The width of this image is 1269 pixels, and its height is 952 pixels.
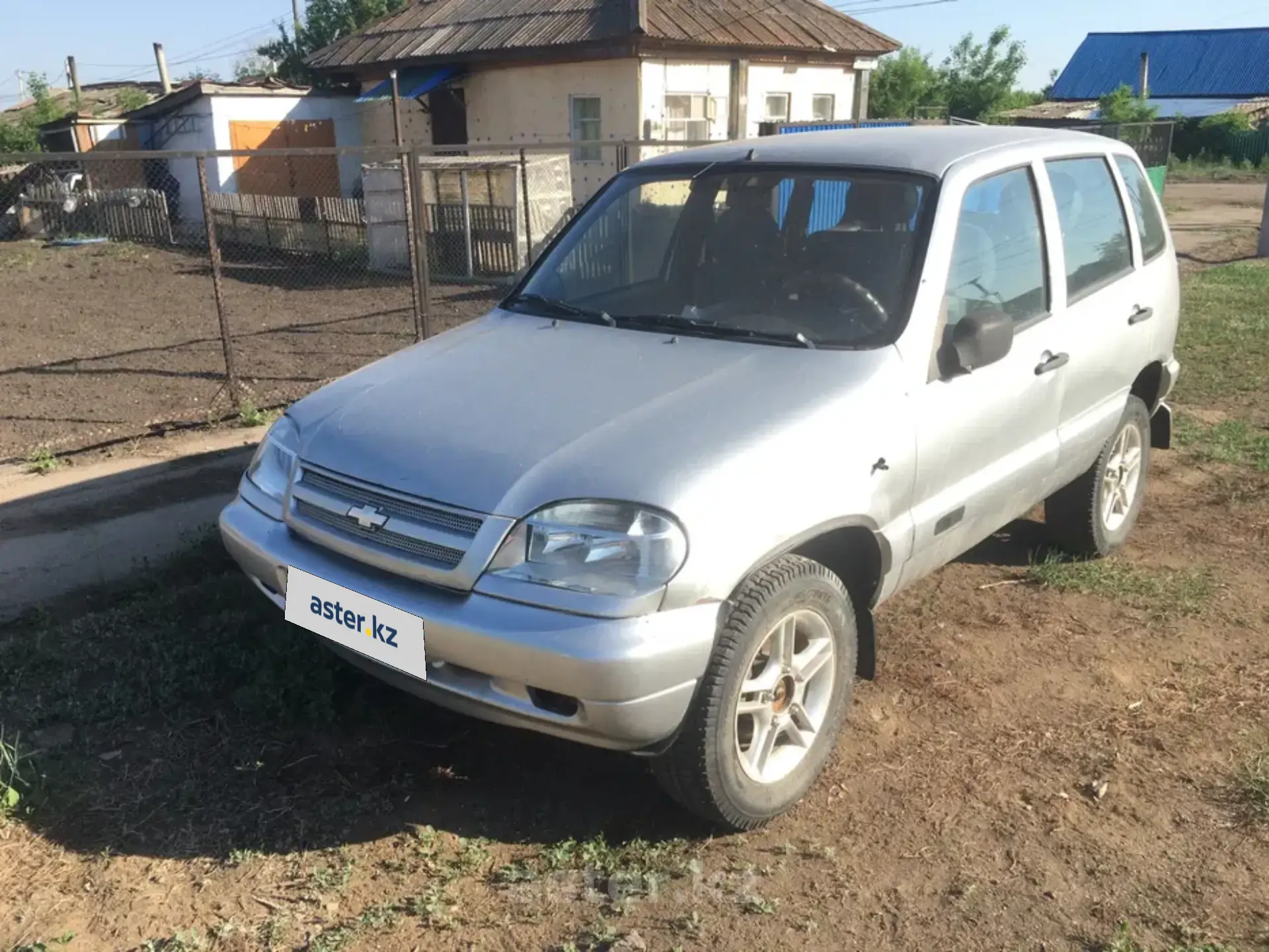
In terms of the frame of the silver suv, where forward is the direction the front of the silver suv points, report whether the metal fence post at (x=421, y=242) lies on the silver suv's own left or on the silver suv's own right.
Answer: on the silver suv's own right

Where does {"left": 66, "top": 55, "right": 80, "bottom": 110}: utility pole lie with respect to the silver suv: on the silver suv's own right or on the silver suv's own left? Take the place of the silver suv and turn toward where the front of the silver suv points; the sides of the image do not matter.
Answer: on the silver suv's own right

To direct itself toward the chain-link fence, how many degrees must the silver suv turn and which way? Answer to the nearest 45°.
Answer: approximately 90° to its right

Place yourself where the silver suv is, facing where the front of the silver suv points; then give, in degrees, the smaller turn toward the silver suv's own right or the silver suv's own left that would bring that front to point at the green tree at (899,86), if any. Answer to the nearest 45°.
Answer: approximately 135° to the silver suv's own right

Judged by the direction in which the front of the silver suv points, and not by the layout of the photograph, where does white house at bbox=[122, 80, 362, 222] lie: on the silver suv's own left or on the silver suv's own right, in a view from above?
on the silver suv's own right

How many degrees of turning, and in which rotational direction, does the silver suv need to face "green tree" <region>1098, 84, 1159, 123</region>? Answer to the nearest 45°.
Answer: approximately 135° to its right

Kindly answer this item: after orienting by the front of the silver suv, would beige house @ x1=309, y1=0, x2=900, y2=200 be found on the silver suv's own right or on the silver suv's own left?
on the silver suv's own right

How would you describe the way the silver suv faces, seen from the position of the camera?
facing the viewer and to the left of the viewer

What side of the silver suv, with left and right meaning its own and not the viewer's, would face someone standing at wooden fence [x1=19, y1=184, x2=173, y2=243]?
right

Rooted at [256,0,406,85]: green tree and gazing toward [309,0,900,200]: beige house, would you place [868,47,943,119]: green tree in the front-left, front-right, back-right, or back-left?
front-left
